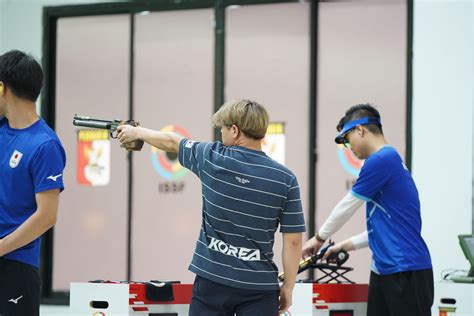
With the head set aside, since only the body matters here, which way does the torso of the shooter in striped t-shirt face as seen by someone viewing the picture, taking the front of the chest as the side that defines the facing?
away from the camera

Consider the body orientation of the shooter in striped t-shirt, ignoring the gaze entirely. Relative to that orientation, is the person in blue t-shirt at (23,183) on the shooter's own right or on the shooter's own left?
on the shooter's own left

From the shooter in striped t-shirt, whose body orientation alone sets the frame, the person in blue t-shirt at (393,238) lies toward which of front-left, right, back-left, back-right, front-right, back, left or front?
front-right

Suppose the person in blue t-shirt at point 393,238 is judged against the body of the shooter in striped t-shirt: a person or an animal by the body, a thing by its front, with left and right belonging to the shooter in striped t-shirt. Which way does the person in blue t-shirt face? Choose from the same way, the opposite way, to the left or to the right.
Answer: to the left

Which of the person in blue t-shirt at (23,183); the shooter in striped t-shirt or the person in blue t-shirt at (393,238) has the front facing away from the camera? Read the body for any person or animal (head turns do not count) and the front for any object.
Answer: the shooter in striped t-shirt

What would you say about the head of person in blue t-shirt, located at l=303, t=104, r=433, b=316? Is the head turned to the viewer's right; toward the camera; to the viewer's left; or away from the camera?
to the viewer's left

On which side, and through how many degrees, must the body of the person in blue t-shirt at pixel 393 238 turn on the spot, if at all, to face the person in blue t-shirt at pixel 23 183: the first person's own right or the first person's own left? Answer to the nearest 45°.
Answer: approximately 45° to the first person's own left

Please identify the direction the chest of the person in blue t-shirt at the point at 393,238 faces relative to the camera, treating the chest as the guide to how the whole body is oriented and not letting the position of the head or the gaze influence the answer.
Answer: to the viewer's left

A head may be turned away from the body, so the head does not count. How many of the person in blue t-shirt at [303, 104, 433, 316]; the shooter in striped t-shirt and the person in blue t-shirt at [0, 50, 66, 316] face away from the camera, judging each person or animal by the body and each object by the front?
1

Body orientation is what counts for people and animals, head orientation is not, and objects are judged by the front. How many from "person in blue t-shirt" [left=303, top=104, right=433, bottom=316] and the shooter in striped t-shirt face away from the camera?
1
